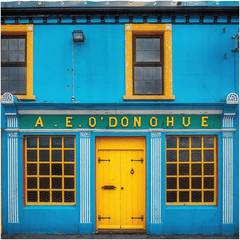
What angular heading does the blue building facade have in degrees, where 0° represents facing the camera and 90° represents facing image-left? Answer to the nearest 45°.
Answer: approximately 0°
